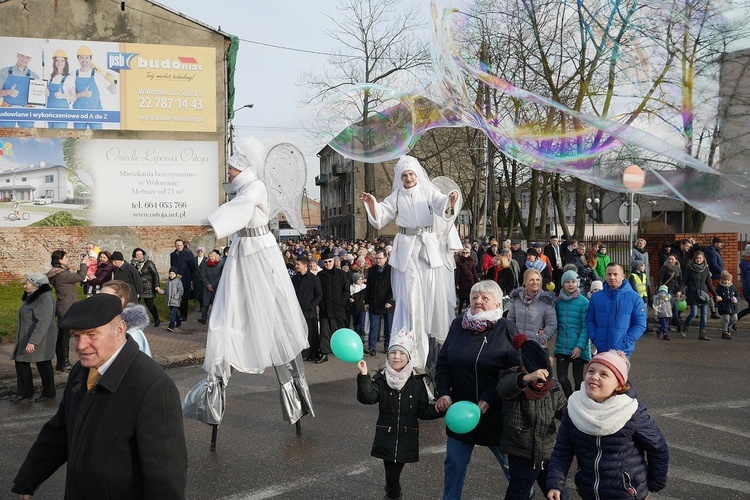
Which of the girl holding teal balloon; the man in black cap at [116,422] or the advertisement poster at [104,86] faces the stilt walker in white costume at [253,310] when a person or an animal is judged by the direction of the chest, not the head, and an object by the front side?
the advertisement poster

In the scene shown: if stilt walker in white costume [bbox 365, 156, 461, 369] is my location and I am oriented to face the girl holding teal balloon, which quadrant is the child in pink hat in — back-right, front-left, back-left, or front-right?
front-left

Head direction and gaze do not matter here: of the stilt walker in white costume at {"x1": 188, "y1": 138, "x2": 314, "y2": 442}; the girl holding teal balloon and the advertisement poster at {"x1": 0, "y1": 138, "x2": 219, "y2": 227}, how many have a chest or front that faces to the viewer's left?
1

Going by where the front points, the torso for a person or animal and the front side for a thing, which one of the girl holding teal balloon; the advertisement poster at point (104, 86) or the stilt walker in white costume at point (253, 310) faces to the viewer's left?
the stilt walker in white costume

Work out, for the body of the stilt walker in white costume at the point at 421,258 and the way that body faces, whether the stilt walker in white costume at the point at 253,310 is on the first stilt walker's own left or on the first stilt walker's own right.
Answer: on the first stilt walker's own right

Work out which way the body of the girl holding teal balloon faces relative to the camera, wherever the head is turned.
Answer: toward the camera

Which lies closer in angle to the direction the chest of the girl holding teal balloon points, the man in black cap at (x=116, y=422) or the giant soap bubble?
the man in black cap

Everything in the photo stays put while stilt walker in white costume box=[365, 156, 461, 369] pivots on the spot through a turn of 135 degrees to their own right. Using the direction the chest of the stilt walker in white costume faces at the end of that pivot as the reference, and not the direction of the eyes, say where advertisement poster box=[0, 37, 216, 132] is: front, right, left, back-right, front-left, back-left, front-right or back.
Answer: front

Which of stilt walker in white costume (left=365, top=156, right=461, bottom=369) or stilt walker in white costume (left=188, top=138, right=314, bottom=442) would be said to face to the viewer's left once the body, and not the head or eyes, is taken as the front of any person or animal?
stilt walker in white costume (left=188, top=138, right=314, bottom=442)

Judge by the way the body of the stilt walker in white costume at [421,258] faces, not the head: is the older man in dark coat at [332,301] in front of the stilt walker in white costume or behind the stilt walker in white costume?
behind

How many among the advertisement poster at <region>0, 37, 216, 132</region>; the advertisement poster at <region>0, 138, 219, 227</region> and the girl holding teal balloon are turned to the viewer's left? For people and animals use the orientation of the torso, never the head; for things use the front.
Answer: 0

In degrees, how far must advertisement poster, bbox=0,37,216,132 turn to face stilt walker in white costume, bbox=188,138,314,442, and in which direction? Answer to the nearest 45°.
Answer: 0° — it already faces them

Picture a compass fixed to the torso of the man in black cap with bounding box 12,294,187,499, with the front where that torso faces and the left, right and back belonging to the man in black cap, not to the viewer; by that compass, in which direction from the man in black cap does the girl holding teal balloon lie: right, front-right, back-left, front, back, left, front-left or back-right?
back

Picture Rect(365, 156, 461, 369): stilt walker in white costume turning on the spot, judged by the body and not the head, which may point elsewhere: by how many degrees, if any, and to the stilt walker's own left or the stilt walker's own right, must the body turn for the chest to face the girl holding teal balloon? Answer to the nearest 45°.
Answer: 0° — they already face them
